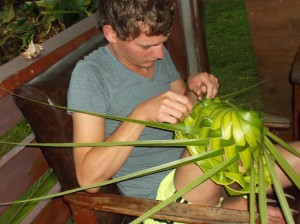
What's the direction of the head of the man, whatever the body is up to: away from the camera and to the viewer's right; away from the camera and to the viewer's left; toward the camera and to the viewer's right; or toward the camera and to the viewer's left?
toward the camera and to the viewer's right

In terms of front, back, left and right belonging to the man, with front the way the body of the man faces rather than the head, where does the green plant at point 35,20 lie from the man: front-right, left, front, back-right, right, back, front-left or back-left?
back

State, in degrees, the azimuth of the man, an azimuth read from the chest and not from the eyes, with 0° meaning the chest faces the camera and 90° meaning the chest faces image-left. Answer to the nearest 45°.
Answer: approximately 315°
